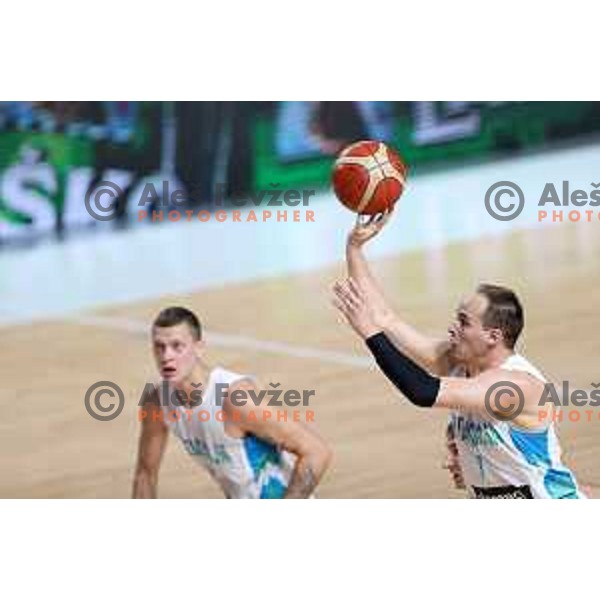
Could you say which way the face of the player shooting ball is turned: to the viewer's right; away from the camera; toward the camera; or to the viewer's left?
to the viewer's left

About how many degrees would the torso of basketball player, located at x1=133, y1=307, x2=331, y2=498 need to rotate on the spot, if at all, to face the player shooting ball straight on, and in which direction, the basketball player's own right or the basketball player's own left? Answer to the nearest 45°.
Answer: approximately 135° to the basketball player's own left

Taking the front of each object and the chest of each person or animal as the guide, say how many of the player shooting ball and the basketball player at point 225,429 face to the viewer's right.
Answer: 0

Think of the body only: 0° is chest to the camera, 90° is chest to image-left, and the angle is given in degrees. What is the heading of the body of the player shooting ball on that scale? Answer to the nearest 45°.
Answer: approximately 90°

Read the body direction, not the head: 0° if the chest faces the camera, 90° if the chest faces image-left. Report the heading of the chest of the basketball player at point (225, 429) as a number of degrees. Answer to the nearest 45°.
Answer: approximately 45°
